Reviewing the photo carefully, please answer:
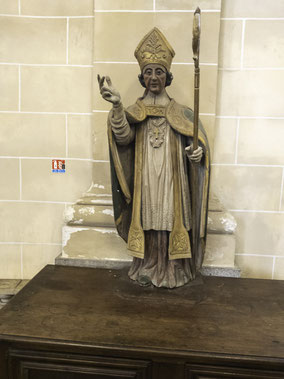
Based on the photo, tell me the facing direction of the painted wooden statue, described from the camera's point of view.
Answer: facing the viewer
